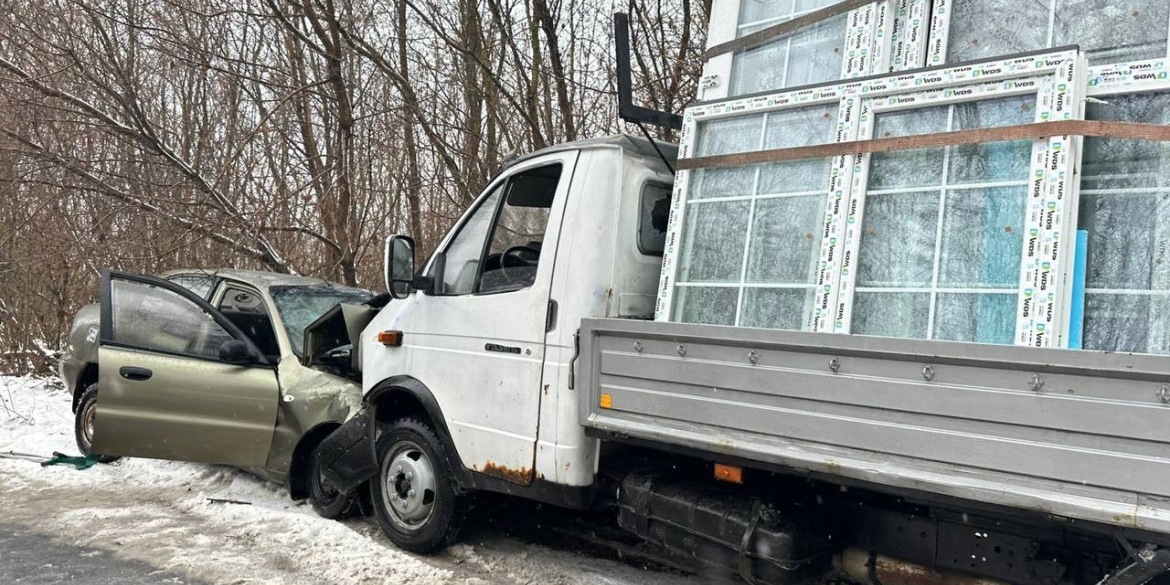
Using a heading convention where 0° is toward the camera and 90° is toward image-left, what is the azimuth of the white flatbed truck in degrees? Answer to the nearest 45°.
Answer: approximately 135°
